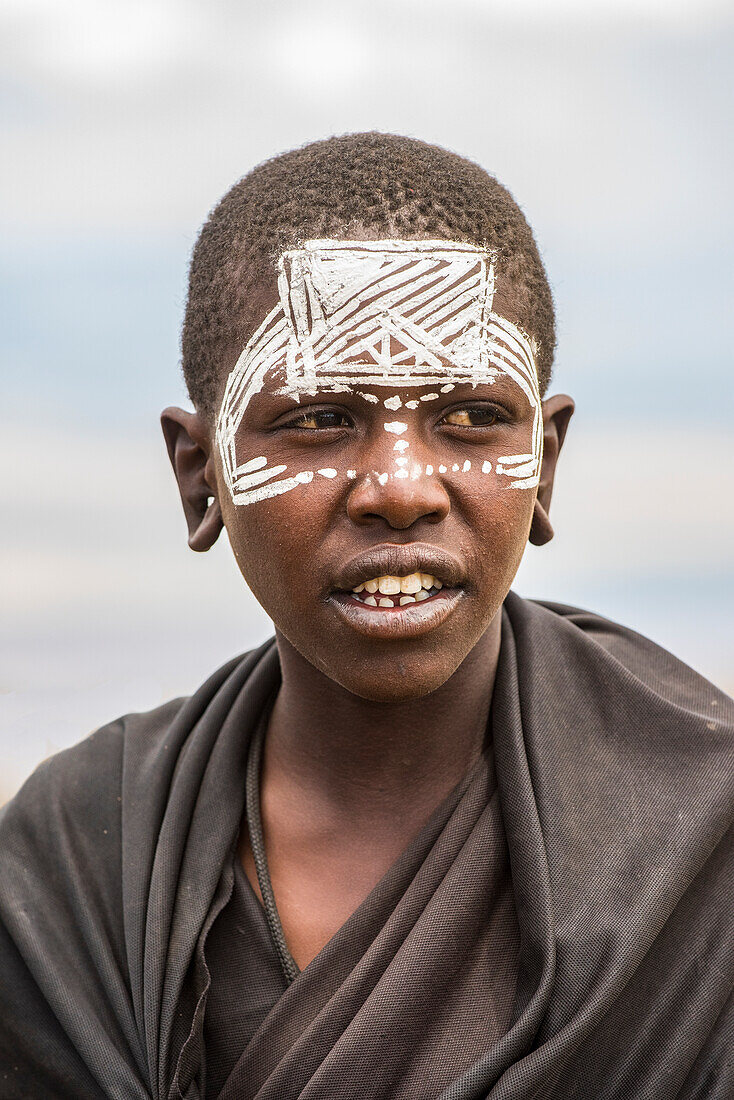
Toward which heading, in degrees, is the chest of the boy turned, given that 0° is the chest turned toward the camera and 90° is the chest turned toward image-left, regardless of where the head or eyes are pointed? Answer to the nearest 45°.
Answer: approximately 0°
